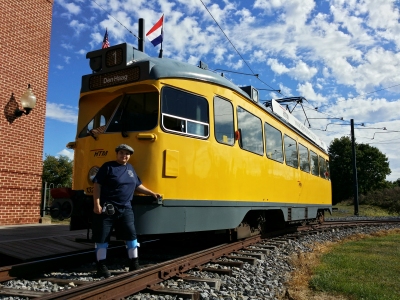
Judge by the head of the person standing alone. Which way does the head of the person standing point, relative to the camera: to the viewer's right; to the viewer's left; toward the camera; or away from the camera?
toward the camera

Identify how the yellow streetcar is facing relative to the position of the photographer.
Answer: facing the viewer and to the left of the viewer
